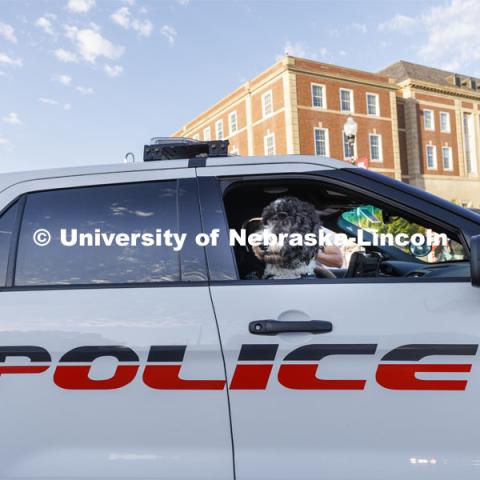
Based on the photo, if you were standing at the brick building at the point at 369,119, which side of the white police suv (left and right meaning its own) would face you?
left

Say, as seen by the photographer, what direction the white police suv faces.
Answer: facing to the right of the viewer
